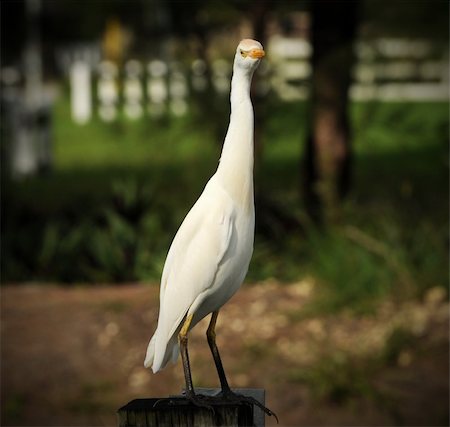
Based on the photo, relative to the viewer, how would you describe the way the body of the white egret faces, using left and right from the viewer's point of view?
facing the viewer and to the right of the viewer

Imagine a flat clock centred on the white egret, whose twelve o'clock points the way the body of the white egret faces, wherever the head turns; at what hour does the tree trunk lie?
The tree trunk is roughly at 8 o'clock from the white egret.
